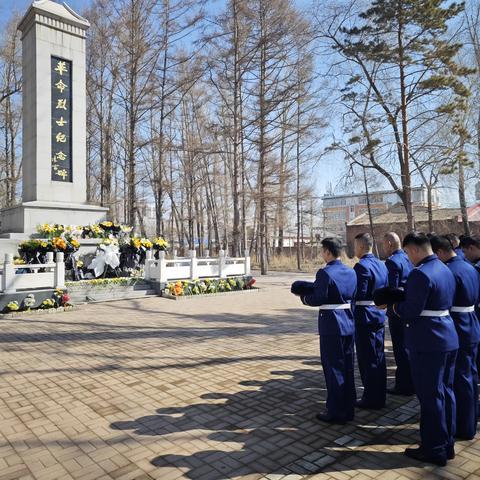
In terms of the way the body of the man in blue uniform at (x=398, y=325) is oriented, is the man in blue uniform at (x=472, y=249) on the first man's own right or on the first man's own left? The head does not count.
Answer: on the first man's own right

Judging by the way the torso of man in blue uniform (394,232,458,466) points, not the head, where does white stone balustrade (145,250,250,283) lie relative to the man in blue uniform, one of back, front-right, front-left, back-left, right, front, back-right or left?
front

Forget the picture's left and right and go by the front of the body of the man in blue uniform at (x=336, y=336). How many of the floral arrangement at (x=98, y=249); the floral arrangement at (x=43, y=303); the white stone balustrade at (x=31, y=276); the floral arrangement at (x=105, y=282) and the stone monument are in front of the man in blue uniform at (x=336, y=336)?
5

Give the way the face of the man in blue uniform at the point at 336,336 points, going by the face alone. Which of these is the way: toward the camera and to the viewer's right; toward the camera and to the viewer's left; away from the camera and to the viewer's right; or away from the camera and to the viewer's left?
away from the camera and to the viewer's left

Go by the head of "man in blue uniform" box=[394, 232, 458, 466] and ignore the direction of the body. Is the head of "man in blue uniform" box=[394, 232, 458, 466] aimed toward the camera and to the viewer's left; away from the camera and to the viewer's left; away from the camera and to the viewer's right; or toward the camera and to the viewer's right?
away from the camera and to the viewer's left

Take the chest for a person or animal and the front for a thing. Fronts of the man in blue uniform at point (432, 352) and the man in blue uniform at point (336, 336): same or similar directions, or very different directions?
same or similar directions

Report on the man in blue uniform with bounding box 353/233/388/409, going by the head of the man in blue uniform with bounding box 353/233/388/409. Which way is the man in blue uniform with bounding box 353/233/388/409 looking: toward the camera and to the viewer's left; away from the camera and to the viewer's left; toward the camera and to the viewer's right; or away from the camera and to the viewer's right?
away from the camera and to the viewer's left

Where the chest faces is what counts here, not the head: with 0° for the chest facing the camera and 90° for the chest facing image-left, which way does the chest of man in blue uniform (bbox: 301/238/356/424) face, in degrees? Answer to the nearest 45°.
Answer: approximately 135°

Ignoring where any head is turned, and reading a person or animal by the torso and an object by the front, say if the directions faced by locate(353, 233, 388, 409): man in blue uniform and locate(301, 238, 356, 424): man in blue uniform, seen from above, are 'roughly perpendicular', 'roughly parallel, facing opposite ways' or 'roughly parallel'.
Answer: roughly parallel

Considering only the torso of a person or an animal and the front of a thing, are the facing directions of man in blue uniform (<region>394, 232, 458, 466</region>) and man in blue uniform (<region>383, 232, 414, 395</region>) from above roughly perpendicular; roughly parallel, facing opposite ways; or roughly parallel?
roughly parallel

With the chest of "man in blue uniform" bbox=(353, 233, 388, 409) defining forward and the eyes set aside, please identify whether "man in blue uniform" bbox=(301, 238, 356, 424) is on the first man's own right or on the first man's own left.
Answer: on the first man's own left

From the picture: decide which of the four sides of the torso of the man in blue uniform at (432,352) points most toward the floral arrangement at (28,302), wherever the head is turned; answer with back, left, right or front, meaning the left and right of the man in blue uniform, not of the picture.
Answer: front

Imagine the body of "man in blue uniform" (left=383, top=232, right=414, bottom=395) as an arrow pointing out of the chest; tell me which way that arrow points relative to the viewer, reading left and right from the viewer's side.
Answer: facing away from the viewer and to the left of the viewer

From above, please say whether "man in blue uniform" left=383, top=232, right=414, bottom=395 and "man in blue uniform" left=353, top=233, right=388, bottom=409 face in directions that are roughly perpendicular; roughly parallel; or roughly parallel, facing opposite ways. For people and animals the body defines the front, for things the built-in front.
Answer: roughly parallel

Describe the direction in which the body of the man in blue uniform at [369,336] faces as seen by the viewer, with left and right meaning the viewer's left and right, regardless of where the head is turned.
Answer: facing away from the viewer and to the left of the viewer

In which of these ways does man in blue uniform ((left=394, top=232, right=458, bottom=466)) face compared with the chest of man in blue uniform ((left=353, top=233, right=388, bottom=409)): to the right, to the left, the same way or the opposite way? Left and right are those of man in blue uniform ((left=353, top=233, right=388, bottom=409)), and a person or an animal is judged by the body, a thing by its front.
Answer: the same way

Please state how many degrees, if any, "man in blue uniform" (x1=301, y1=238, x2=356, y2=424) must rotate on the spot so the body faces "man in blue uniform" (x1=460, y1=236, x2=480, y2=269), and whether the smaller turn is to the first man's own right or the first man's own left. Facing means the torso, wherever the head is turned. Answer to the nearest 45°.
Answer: approximately 90° to the first man's own right

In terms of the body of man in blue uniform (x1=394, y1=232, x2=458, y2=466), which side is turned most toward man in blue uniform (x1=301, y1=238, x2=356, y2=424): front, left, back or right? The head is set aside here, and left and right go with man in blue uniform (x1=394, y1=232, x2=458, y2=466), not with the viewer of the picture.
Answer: front

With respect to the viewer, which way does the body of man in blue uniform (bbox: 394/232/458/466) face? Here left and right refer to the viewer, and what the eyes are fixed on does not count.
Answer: facing away from the viewer and to the left of the viewer

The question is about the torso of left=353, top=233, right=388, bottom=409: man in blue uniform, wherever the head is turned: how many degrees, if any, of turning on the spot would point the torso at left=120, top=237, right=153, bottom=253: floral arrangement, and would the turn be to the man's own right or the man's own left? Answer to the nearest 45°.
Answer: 0° — they already face it
